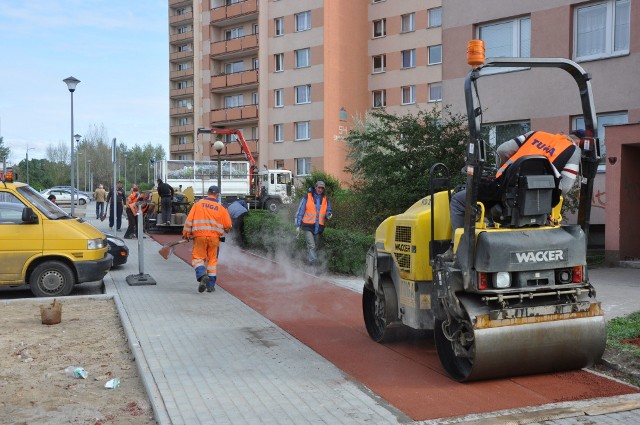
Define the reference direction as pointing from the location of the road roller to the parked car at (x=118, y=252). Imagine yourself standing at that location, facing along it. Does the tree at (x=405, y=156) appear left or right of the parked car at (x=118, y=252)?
right

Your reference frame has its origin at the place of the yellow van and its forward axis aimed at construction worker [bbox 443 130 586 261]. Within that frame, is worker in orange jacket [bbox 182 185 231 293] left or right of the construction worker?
left

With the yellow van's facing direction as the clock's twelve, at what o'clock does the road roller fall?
The road roller is roughly at 2 o'clock from the yellow van.

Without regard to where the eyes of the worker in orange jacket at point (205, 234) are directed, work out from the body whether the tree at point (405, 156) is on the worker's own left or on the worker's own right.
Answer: on the worker's own right

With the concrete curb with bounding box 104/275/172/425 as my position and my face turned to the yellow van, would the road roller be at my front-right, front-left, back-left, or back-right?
back-right

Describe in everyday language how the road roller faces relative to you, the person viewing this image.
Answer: facing away from the viewer and to the left of the viewer

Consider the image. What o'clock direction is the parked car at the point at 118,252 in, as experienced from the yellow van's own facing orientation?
The parked car is roughly at 10 o'clock from the yellow van.

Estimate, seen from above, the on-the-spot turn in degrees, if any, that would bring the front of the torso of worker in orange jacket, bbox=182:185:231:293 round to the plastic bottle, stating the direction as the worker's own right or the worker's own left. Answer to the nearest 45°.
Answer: approximately 180°

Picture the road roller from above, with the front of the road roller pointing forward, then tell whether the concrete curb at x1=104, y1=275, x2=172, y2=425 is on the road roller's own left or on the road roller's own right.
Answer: on the road roller's own left

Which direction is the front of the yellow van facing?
to the viewer's right
